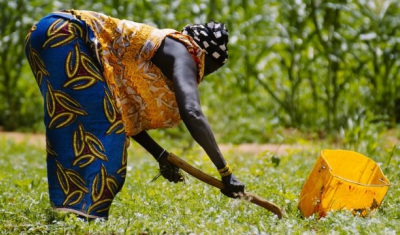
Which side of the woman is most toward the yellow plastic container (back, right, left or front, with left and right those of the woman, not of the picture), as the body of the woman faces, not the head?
front

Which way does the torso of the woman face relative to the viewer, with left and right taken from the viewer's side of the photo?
facing to the right of the viewer
